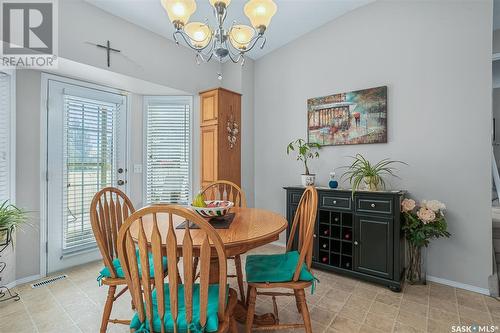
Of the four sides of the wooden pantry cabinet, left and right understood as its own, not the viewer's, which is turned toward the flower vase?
left

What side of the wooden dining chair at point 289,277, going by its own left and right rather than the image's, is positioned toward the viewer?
left

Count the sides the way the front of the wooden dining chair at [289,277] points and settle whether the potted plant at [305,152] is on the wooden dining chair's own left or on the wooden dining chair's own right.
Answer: on the wooden dining chair's own right

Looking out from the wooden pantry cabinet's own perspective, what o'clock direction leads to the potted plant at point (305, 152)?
The potted plant is roughly at 8 o'clock from the wooden pantry cabinet.

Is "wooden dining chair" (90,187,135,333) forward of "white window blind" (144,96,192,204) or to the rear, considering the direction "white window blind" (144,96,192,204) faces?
forward

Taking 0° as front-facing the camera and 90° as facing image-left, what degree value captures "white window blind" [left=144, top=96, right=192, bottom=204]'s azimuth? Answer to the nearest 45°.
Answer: approximately 0°

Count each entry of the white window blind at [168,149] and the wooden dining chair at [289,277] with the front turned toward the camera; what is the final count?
1

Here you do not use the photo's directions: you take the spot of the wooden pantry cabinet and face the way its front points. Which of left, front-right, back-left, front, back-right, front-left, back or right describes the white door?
front-right

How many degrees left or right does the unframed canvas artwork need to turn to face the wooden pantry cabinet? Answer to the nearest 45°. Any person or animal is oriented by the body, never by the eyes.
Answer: approximately 45° to its right

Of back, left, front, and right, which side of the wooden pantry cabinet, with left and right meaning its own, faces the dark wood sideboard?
left

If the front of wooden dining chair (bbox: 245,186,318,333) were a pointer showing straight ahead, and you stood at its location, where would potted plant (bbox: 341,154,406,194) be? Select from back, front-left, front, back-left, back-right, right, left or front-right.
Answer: back-right
